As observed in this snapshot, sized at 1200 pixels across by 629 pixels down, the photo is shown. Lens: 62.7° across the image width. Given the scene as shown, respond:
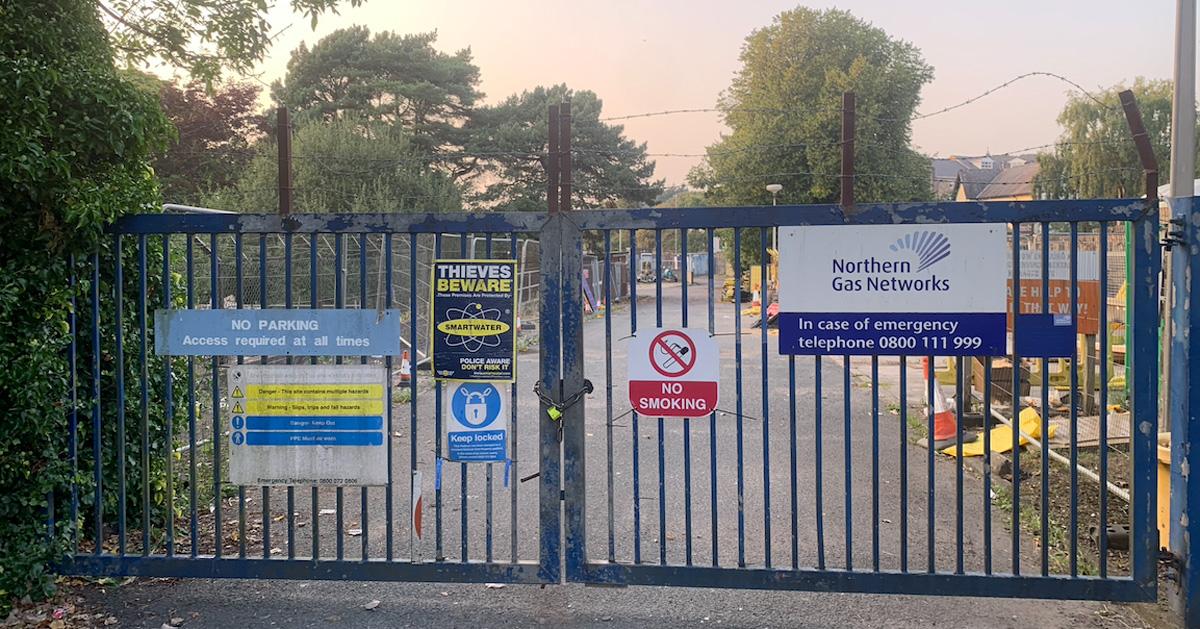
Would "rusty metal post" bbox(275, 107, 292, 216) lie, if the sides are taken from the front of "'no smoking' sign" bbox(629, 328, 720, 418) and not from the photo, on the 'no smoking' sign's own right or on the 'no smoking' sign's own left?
on the 'no smoking' sign's own right

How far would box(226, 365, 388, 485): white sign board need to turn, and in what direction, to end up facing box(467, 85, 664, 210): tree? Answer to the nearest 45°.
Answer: approximately 180°

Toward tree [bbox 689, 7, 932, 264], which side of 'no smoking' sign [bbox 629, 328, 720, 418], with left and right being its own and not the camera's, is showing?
back

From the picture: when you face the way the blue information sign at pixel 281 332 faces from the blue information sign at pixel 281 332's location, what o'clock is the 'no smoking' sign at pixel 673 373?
The 'no smoking' sign is roughly at 10 o'clock from the blue information sign.

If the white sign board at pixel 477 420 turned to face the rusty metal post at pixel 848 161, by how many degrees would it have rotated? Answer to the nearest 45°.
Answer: approximately 90° to its left

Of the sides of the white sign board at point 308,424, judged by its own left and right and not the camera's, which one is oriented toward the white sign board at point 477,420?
left
